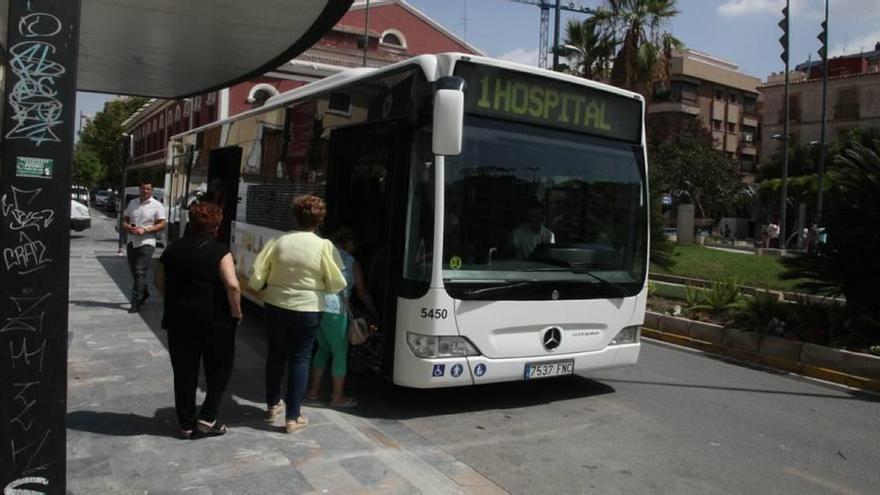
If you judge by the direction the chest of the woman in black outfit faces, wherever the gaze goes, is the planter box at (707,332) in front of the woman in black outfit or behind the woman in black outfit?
in front

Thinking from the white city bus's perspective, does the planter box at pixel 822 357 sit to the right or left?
on its left

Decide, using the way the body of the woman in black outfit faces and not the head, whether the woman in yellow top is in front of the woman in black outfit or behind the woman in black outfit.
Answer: in front

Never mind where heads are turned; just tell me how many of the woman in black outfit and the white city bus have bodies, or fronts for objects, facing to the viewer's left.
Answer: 0

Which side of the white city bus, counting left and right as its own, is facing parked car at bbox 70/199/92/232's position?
back

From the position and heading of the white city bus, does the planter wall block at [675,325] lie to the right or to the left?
on its left

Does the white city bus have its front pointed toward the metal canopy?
no

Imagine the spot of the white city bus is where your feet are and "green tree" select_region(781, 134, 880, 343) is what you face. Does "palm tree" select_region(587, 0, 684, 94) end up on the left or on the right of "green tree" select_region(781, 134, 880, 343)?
left

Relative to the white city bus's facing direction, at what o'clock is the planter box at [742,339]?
The planter box is roughly at 11 o'clock from the white city bus.

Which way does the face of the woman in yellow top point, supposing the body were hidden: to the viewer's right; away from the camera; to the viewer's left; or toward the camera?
away from the camera

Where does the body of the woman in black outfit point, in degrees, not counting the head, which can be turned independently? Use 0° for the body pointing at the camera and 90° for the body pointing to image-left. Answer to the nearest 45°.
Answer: approximately 225°
